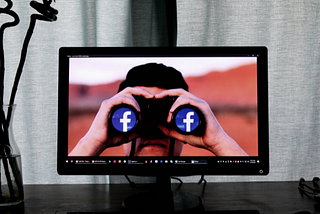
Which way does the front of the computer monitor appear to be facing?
toward the camera
